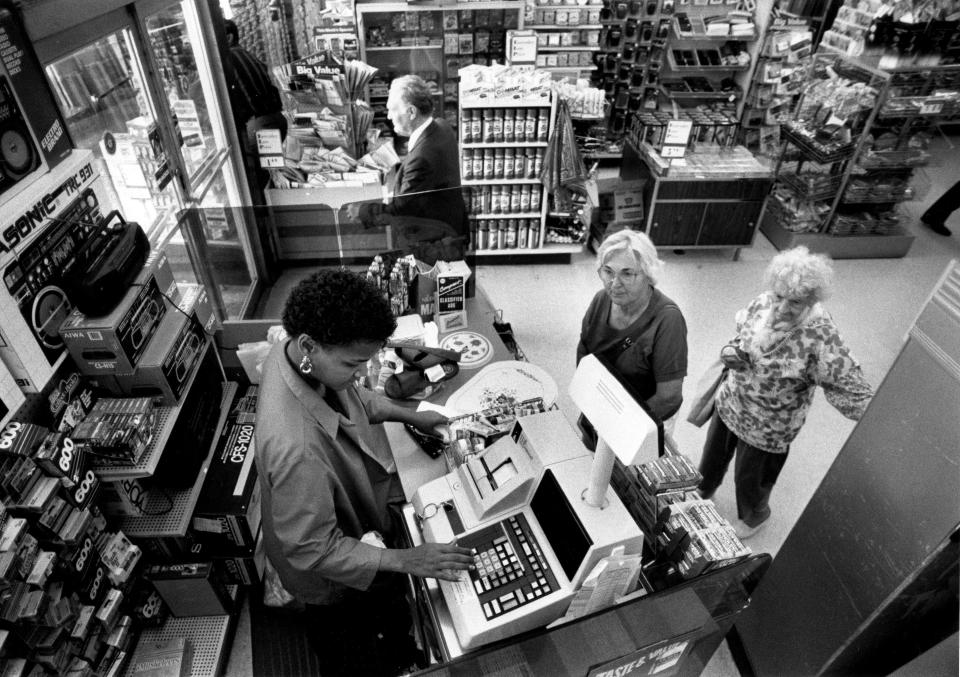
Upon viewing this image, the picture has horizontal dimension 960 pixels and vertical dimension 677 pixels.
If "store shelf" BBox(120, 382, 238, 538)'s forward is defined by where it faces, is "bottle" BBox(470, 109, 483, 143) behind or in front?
in front

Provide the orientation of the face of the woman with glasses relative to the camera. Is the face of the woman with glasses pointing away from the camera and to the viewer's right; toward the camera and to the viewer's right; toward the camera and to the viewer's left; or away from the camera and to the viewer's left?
toward the camera and to the viewer's left

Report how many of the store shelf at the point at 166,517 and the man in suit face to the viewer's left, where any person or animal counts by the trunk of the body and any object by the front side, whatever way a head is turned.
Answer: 1

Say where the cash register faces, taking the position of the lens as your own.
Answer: facing the viewer and to the left of the viewer

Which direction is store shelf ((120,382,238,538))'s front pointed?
to the viewer's right

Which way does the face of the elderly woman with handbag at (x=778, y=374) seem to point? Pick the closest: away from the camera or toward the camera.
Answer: toward the camera

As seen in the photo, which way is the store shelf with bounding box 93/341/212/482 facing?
to the viewer's right

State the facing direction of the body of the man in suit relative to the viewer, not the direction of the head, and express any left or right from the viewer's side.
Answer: facing to the left of the viewer

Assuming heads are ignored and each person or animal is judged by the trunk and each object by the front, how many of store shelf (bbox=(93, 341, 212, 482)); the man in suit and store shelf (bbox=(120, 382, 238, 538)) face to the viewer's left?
1

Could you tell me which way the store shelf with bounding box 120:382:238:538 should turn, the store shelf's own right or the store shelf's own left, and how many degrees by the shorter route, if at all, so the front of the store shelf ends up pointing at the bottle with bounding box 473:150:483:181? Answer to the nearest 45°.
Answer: approximately 45° to the store shelf's own left

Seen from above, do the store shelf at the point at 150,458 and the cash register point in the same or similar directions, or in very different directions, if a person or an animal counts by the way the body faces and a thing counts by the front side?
very different directions

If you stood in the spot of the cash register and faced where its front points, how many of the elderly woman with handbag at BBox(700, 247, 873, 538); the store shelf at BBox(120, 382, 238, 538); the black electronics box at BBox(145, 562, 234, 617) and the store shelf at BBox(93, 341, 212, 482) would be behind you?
1

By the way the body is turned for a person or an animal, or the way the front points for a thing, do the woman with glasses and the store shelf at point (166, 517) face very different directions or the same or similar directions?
very different directions

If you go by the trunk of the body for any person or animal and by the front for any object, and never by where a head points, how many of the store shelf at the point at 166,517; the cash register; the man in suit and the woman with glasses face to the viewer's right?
1

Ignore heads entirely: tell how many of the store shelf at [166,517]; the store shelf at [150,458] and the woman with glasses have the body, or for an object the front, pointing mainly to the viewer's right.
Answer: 2

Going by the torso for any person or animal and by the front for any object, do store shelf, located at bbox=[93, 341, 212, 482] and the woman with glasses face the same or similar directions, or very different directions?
very different directions
